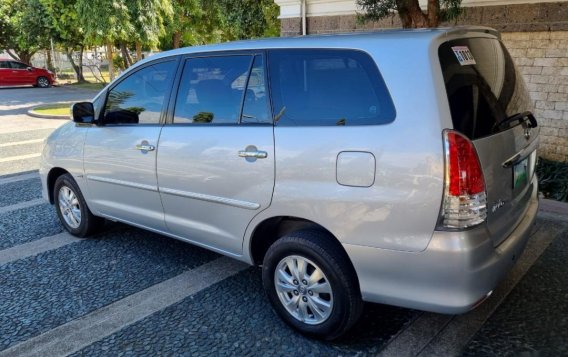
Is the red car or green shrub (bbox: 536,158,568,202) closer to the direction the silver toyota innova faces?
the red car

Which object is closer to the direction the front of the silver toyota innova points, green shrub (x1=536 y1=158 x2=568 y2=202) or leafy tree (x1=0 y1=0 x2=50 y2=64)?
the leafy tree

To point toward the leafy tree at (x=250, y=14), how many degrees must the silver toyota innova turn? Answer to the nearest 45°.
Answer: approximately 45° to its right

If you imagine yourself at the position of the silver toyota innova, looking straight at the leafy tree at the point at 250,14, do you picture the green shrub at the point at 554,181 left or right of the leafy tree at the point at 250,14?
right

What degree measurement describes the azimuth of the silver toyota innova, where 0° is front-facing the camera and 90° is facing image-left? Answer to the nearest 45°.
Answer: approximately 135°
